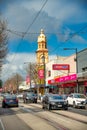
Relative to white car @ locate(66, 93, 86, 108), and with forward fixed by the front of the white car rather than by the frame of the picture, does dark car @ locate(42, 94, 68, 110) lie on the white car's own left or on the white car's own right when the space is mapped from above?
on the white car's own right

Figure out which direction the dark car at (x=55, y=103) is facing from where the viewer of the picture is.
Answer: facing the viewer and to the right of the viewer

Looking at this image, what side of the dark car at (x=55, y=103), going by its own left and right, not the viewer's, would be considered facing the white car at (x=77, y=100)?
left

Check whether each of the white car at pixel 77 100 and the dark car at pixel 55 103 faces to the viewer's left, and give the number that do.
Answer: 0
